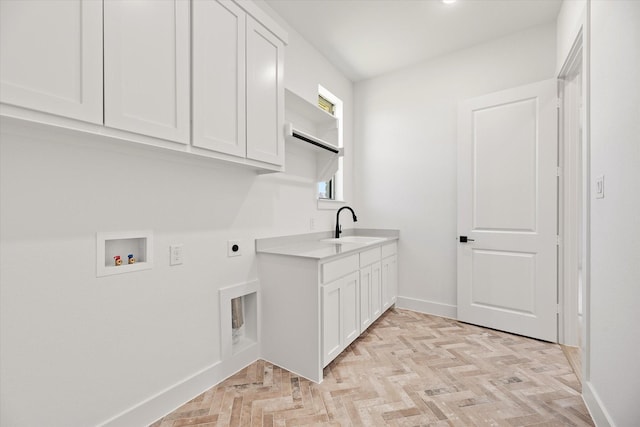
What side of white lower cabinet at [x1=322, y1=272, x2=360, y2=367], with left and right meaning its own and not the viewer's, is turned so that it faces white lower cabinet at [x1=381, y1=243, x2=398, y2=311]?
left

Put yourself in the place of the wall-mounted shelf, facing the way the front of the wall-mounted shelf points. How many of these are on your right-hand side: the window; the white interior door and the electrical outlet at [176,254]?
1

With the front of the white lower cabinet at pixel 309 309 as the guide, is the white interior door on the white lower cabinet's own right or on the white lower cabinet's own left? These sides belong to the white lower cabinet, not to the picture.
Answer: on the white lower cabinet's own left

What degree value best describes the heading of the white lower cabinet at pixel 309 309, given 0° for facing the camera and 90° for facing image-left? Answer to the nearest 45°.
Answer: approximately 315°

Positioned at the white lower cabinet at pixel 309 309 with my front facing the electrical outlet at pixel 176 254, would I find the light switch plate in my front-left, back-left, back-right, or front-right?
back-left

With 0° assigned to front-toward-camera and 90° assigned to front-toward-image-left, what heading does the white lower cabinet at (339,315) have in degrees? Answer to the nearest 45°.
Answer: approximately 315°

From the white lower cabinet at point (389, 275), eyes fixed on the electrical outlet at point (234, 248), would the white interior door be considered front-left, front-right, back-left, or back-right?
back-left

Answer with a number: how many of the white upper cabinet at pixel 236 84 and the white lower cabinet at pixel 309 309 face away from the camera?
0

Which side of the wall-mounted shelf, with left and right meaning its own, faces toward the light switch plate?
front

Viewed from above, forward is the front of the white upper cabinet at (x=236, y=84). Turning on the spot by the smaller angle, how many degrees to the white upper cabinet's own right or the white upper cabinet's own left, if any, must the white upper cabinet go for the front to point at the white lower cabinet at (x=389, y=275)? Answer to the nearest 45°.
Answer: approximately 90° to the white upper cabinet's own left

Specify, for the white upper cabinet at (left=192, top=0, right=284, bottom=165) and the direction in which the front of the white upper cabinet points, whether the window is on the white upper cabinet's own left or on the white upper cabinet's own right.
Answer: on the white upper cabinet's own left

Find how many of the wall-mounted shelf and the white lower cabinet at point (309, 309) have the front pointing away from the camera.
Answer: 0

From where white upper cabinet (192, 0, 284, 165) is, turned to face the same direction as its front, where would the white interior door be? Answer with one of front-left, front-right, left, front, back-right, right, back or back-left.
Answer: front-left
